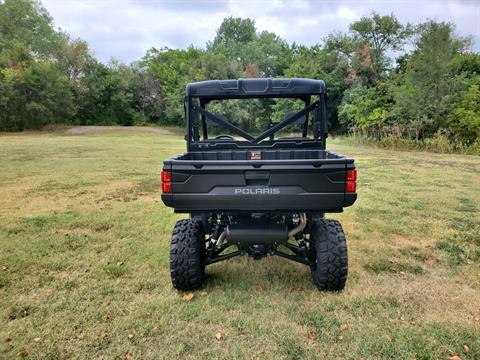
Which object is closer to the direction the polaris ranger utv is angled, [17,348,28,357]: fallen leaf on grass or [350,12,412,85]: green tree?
the green tree

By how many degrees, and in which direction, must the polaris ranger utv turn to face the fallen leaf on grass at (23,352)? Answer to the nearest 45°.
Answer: approximately 135° to its left

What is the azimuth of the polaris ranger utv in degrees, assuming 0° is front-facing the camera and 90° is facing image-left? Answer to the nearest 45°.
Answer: approximately 180°

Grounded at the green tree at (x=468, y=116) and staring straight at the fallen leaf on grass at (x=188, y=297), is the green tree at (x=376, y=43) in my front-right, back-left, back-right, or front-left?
back-right

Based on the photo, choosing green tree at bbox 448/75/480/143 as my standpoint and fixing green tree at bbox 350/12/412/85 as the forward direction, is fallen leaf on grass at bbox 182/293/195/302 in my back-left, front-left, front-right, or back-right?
back-left

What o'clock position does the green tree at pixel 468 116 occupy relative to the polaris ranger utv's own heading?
The green tree is roughly at 1 o'clock from the polaris ranger utv.

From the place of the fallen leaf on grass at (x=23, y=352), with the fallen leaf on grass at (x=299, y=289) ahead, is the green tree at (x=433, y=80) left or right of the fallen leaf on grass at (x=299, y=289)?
left

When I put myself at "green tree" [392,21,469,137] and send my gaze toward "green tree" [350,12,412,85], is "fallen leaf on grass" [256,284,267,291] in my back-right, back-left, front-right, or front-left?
back-left
